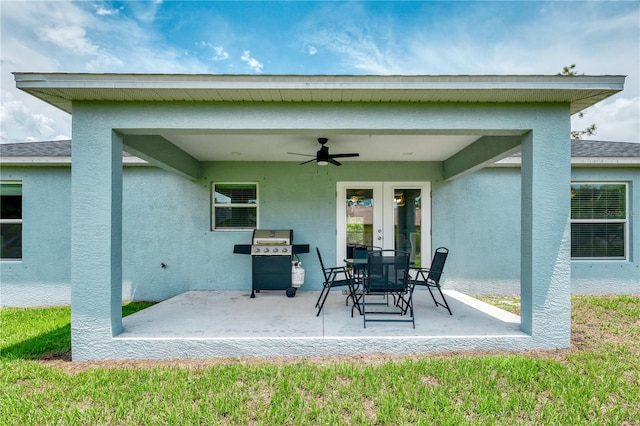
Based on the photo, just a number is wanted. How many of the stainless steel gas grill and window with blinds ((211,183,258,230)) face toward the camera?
2

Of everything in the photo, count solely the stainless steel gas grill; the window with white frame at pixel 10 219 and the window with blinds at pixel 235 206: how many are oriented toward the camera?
3

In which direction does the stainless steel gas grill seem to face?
toward the camera

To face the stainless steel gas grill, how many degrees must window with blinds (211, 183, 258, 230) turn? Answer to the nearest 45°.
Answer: approximately 45° to its left

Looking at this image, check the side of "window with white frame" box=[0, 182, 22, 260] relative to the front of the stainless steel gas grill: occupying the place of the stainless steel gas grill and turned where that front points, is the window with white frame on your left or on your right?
on your right

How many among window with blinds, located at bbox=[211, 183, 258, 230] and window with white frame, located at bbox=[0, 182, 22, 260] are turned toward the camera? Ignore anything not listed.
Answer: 2

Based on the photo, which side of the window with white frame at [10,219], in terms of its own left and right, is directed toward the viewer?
front
